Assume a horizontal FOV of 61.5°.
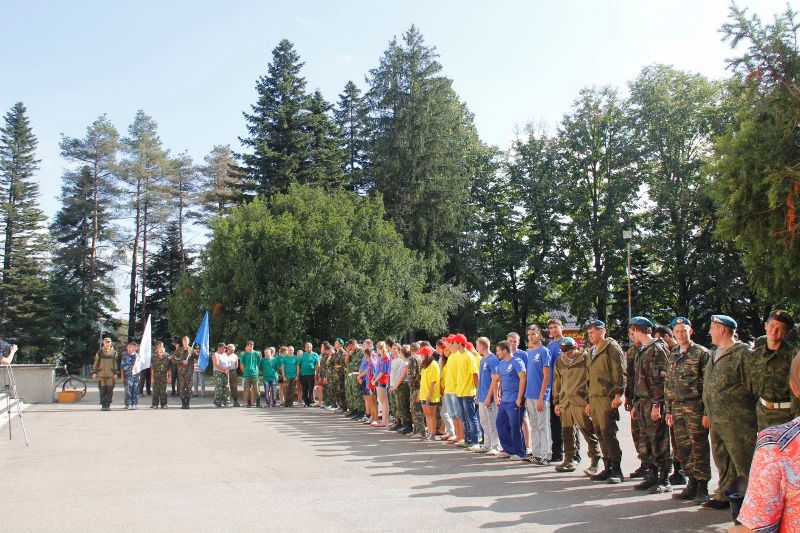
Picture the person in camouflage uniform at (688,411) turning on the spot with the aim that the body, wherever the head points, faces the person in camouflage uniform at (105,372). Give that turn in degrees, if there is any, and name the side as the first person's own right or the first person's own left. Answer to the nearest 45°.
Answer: approximately 90° to the first person's own right

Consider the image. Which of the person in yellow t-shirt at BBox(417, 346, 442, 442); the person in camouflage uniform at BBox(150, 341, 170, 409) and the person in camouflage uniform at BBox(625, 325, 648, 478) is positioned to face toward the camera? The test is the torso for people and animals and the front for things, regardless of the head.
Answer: the person in camouflage uniform at BBox(150, 341, 170, 409)

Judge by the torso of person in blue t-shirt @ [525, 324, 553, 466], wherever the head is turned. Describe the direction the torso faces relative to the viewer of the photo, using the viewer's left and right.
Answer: facing the viewer and to the left of the viewer

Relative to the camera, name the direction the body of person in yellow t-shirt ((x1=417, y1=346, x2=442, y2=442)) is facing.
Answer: to the viewer's left

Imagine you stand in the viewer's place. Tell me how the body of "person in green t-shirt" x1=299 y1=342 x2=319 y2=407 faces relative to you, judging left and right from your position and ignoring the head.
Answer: facing the viewer

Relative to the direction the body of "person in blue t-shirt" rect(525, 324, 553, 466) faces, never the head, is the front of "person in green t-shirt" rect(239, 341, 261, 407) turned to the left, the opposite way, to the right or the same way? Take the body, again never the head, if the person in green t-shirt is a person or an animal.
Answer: to the left

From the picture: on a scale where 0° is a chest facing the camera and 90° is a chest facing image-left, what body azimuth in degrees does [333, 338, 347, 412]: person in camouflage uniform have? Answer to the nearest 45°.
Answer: approximately 45°

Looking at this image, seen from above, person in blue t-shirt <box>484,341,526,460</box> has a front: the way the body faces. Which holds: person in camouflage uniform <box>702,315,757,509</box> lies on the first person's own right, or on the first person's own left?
on the first person's own left

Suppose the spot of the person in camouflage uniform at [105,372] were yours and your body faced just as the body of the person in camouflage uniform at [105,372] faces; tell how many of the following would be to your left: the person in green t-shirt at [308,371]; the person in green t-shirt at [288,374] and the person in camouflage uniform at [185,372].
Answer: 3

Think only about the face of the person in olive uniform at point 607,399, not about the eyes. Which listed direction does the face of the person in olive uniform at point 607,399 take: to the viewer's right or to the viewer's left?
to the viewer's left

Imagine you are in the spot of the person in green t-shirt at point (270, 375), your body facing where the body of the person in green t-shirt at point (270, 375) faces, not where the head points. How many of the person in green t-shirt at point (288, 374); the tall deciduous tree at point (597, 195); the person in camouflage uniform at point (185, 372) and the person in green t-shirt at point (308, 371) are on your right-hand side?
1
